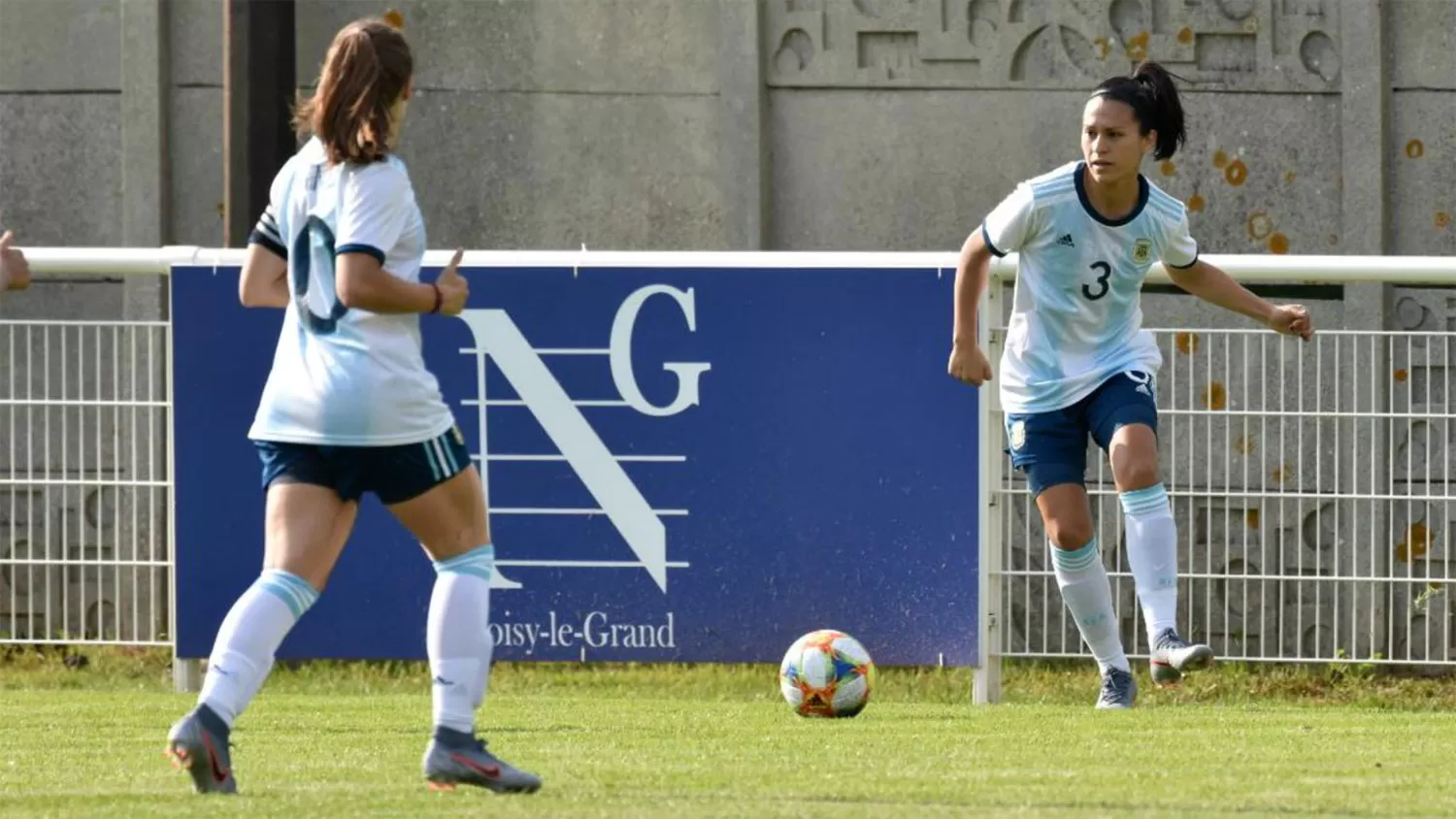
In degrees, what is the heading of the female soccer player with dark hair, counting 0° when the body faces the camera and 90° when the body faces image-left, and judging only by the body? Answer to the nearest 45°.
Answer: approximately 0°

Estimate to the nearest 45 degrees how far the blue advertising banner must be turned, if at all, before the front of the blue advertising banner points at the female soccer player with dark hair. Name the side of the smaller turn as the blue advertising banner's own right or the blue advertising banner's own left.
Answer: approximately 45° to the blue advertising banner's own left

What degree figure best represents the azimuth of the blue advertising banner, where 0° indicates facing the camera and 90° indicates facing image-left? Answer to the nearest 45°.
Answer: approximately 0°

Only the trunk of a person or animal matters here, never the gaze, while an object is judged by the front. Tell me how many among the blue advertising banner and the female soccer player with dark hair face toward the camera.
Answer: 2

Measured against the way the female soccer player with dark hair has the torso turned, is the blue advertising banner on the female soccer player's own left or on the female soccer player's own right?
on the female soccer player's own right
